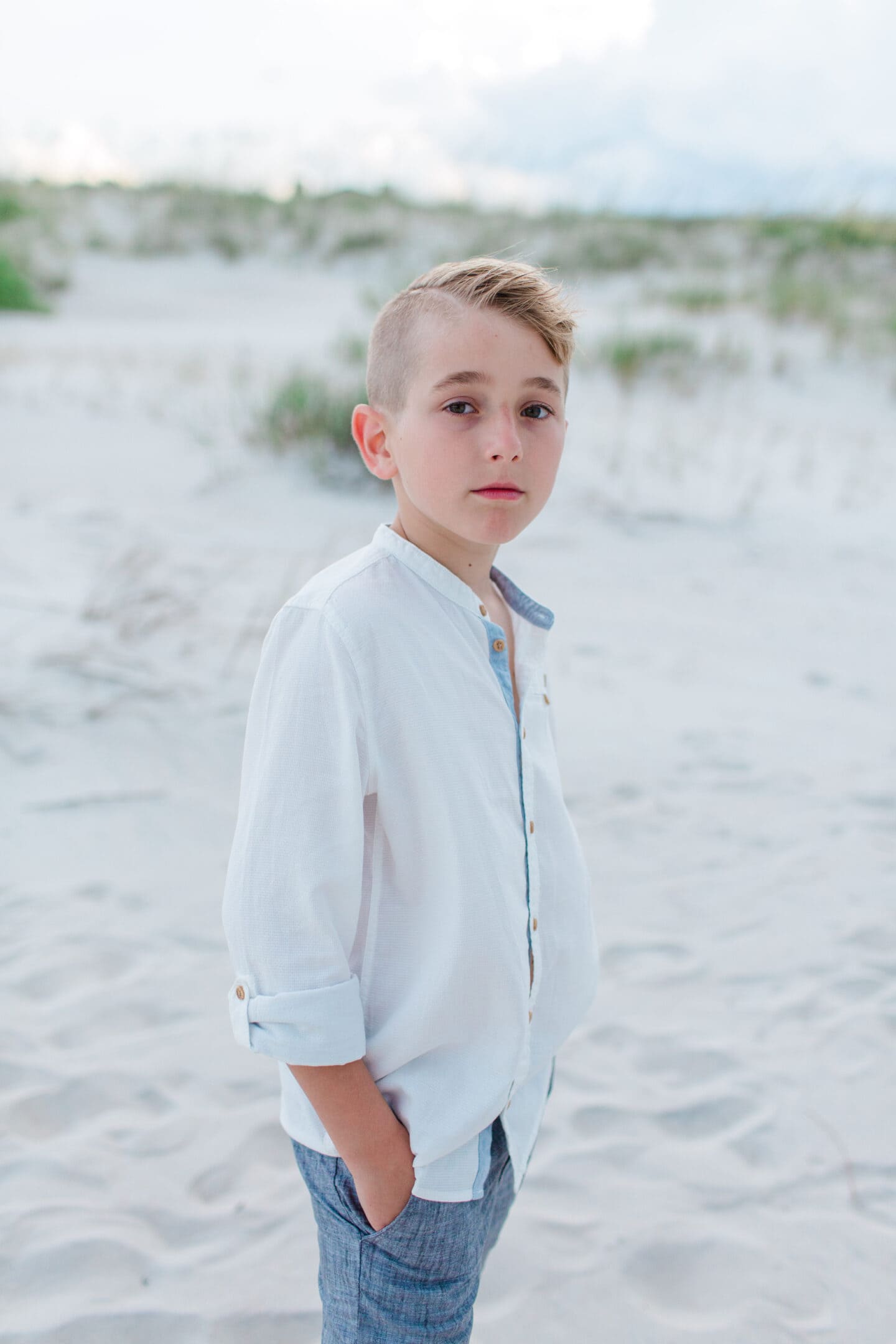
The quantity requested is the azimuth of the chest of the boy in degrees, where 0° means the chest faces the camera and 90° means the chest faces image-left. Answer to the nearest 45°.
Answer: approximately 315°
